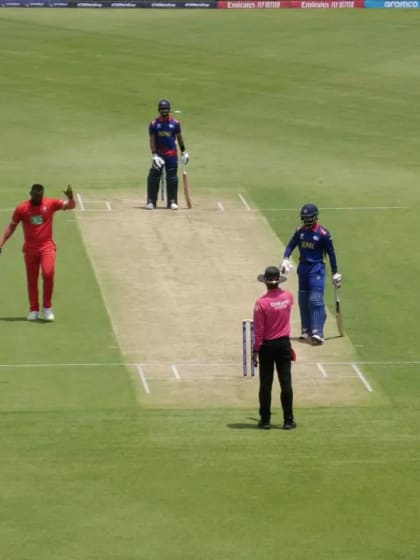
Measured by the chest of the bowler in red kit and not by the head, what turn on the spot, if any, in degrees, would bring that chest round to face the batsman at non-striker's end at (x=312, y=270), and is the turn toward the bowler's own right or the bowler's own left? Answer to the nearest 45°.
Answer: approximately 90° to the bowler's own left

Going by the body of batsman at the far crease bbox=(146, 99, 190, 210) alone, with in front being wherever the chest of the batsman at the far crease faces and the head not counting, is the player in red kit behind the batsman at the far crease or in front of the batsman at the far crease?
in front

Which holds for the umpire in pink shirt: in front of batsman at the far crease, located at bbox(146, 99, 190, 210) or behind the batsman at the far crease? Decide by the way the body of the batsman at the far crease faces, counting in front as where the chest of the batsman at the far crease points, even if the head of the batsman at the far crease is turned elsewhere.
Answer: in front

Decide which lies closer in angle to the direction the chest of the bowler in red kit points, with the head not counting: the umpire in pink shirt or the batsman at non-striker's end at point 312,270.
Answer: the umpire in pink shirt

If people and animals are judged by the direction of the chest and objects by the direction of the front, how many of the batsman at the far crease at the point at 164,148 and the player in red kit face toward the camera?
2

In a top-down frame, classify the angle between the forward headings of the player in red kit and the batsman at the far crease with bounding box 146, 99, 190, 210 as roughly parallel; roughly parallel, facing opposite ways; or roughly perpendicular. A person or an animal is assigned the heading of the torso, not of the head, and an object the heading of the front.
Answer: roughly parallel

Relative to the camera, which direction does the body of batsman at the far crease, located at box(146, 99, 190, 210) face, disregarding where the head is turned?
toward the camera

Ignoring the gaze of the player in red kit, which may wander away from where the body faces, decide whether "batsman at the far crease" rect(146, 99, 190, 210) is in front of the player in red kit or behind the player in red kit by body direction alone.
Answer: behind

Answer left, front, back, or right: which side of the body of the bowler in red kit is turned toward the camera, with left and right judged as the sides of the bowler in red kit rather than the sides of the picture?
front

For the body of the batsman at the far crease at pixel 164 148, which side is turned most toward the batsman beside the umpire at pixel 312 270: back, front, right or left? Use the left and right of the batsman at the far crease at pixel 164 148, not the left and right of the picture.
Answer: front
